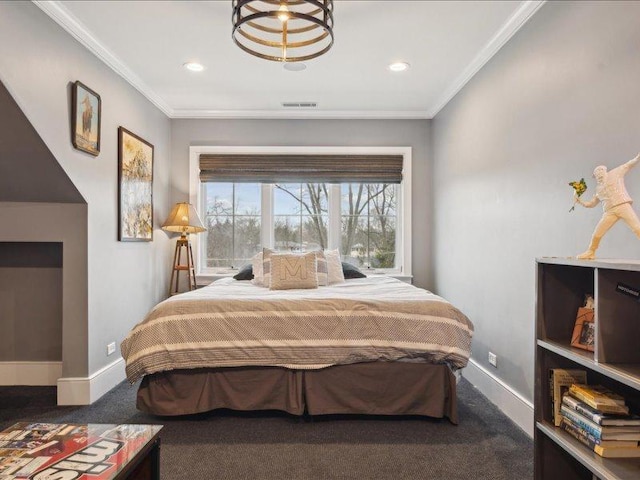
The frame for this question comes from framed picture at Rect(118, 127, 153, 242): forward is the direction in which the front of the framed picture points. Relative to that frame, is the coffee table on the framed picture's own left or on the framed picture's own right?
on the framed picture's own right

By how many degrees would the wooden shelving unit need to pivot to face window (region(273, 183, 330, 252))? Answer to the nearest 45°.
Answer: approximately 90° to its right

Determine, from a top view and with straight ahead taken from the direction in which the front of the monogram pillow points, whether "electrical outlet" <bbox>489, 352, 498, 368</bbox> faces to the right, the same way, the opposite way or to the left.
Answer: to the right

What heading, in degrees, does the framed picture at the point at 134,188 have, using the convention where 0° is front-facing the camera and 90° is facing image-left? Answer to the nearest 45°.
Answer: approximately 315°

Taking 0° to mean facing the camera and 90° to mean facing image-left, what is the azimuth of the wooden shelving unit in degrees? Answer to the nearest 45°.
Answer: approximately 45°

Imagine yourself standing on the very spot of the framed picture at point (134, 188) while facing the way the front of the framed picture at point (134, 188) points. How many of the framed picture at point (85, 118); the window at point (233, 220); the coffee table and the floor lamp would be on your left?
2

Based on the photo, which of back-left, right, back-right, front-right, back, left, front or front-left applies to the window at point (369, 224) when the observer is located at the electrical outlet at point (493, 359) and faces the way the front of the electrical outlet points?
right

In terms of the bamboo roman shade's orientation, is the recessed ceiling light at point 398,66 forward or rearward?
forward

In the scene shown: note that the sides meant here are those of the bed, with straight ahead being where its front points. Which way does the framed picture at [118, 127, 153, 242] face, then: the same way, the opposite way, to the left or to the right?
to the left

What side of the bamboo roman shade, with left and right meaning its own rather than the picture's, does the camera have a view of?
front
